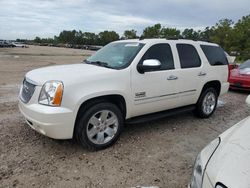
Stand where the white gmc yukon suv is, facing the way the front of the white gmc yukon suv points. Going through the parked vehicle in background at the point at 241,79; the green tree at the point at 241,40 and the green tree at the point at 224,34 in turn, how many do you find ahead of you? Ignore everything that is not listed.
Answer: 0

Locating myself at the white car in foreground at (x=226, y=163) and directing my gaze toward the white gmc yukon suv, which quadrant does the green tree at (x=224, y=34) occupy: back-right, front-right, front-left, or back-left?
front-right

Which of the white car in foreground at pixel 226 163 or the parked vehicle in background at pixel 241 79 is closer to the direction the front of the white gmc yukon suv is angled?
the white car in foreground

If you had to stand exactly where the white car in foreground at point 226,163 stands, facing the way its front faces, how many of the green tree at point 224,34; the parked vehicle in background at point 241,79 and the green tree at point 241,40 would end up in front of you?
0

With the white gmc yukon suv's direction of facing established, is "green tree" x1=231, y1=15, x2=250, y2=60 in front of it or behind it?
behind

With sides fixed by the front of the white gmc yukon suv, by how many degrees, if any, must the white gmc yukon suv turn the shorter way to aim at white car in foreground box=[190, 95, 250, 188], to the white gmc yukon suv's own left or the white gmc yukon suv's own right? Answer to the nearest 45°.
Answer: approximately 45° to the white gmc yukon suv's own left

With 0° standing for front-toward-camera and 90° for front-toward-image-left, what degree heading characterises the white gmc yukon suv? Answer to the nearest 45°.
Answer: approximately 45°

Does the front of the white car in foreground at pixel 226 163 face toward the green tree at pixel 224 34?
no

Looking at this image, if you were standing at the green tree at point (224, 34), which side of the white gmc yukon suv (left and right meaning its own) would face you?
back

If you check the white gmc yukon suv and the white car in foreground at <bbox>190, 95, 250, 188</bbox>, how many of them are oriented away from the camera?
0

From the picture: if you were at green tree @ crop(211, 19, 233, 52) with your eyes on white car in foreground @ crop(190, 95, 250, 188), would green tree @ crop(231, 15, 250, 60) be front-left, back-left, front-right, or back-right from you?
front-left

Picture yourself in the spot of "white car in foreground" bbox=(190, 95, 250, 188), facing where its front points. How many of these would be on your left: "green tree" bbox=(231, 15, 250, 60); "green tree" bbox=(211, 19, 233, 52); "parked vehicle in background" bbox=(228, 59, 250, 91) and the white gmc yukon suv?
0

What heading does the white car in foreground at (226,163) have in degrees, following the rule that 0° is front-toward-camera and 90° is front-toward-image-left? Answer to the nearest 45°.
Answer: approximately 45°

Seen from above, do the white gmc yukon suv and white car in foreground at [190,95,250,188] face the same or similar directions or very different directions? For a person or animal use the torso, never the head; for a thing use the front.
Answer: same or similar directions

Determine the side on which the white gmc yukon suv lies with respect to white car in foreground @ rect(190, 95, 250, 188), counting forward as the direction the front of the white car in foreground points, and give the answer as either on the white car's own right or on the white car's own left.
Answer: on the white car's own right

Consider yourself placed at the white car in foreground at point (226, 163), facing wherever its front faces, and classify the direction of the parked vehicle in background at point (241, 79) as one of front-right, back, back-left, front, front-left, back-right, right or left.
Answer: back-right

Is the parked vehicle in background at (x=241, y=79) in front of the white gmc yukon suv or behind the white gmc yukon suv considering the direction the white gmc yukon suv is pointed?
behind

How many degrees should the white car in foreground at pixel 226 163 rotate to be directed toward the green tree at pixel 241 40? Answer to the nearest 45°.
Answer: approximately 135° to its right
